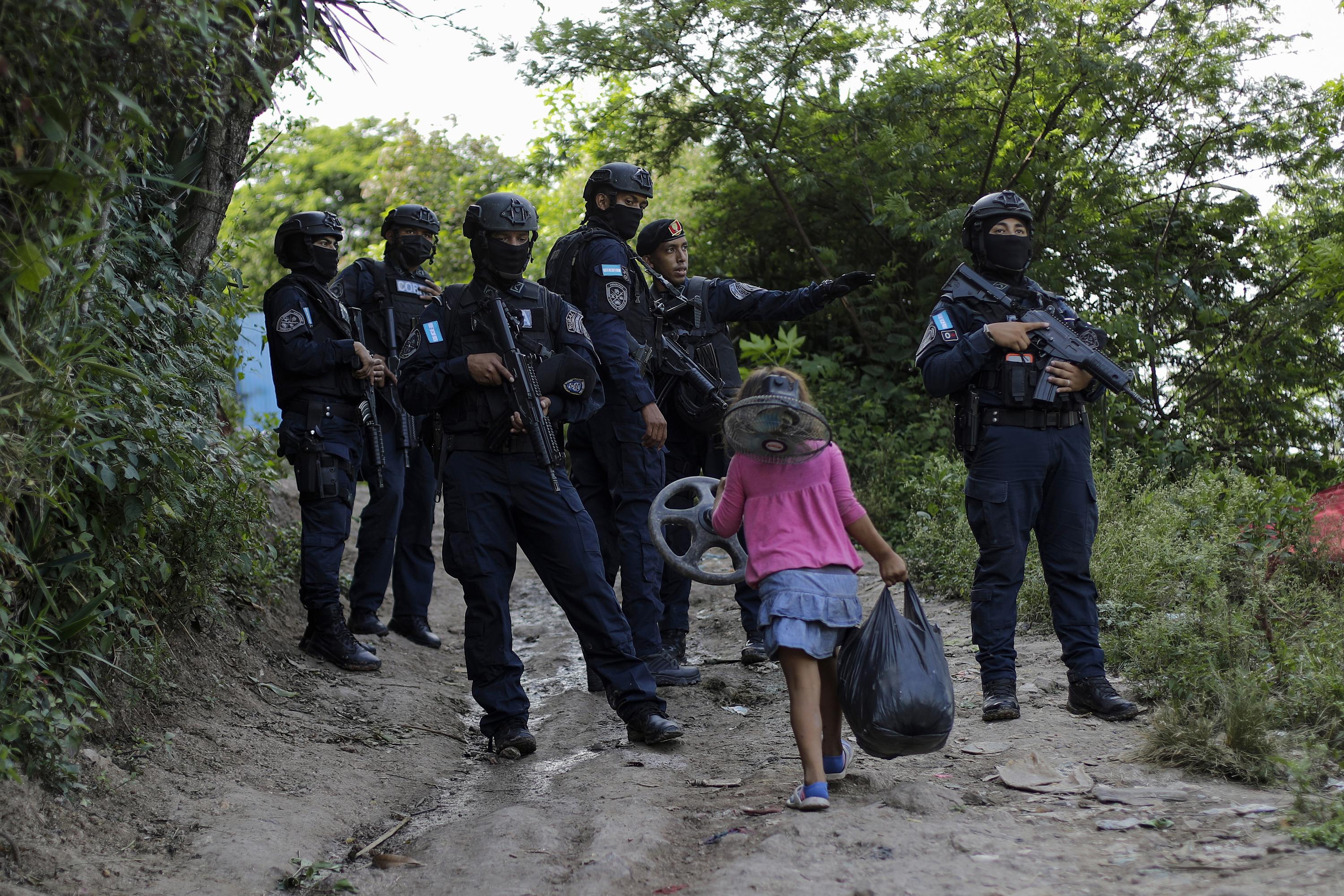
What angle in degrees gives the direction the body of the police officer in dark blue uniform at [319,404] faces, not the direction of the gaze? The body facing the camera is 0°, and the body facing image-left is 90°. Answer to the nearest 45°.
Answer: approximately 270°

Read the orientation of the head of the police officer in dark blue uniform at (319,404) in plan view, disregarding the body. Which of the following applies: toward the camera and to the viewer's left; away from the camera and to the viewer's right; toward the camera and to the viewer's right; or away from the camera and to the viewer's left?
toward the camera and to the viewer's right

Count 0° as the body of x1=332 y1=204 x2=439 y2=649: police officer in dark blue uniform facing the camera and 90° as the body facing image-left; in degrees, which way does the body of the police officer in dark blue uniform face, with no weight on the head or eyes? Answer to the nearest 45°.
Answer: approximately 315°

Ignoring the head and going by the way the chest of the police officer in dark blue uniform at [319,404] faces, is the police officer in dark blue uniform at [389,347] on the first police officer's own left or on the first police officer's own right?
on the first police officer's own left

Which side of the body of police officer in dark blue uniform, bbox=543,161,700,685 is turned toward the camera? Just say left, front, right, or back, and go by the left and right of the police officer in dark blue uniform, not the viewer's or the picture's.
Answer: right

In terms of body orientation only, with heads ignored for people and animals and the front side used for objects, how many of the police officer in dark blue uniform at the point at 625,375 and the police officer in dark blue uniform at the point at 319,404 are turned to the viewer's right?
2

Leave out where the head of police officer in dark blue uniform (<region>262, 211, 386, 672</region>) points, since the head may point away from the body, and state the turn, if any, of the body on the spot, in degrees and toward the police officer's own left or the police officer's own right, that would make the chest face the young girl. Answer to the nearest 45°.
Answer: approximately 45° to the police officer's own right
